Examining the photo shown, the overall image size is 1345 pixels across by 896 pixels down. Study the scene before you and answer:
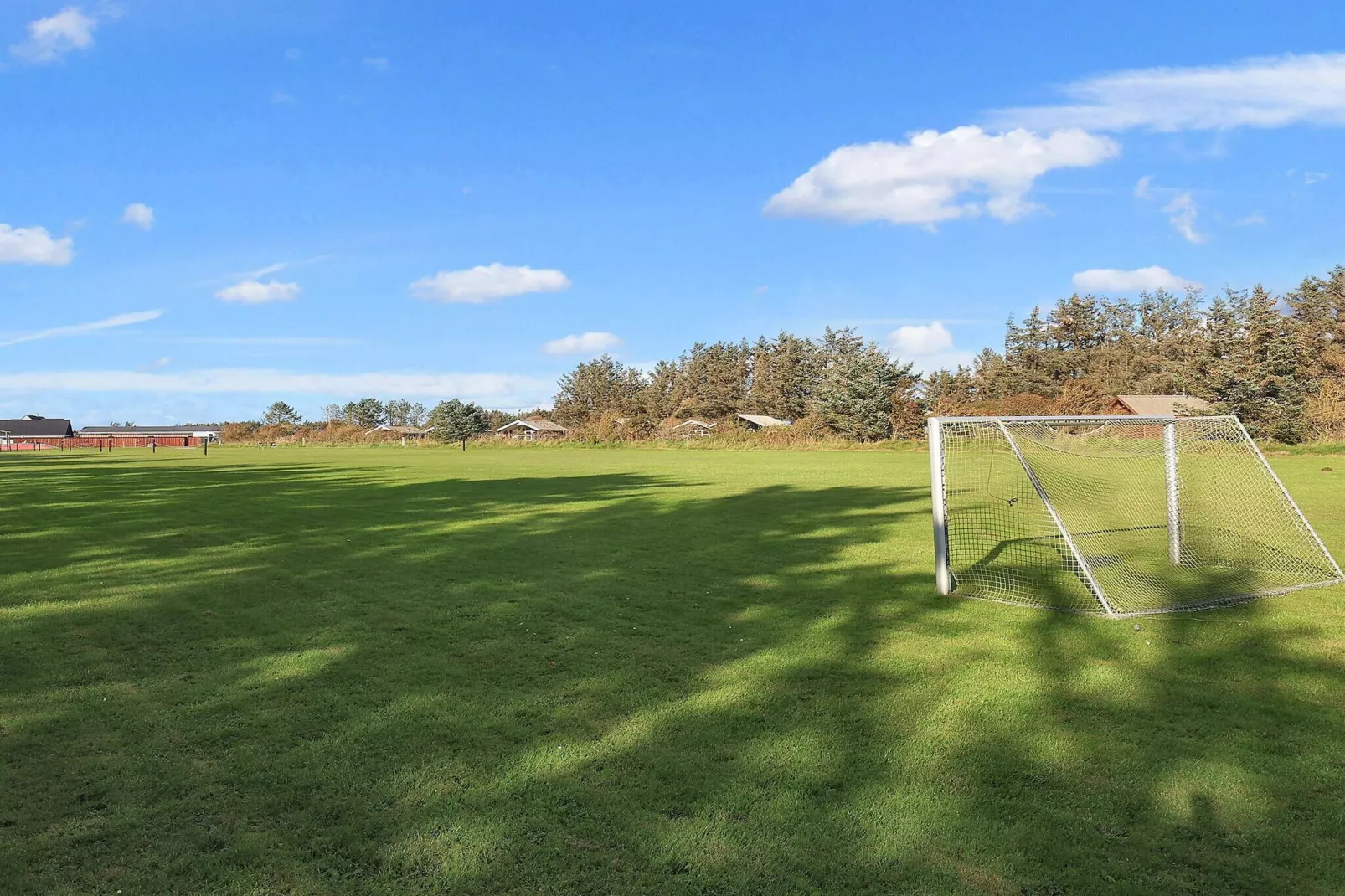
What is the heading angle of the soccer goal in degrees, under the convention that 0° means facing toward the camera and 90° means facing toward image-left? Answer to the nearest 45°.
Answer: approximately 135°
